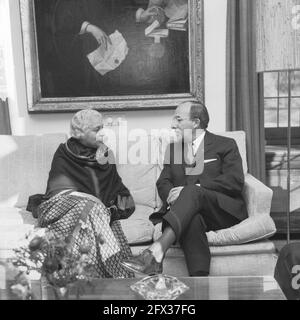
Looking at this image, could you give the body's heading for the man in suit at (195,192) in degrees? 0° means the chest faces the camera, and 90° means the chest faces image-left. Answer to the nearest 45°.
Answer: approximately 45°

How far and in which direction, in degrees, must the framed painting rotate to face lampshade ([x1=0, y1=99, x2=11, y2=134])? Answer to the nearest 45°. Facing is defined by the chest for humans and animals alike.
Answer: approximately 90° to its right

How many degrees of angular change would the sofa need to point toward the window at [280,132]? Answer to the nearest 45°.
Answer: approximately 135° to its left

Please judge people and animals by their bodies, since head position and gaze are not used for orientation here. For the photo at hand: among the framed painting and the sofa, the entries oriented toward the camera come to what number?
2

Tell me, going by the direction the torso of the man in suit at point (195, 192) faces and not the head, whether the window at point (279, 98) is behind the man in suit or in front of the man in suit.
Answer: behind

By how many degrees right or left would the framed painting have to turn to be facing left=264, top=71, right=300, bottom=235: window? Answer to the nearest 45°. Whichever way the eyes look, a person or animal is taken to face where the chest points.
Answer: approximately 135° to its left

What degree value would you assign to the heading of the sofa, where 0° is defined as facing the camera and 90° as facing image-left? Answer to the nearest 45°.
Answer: approximately 0°

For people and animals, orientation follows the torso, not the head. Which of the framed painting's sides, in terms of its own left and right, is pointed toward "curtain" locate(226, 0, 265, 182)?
left
